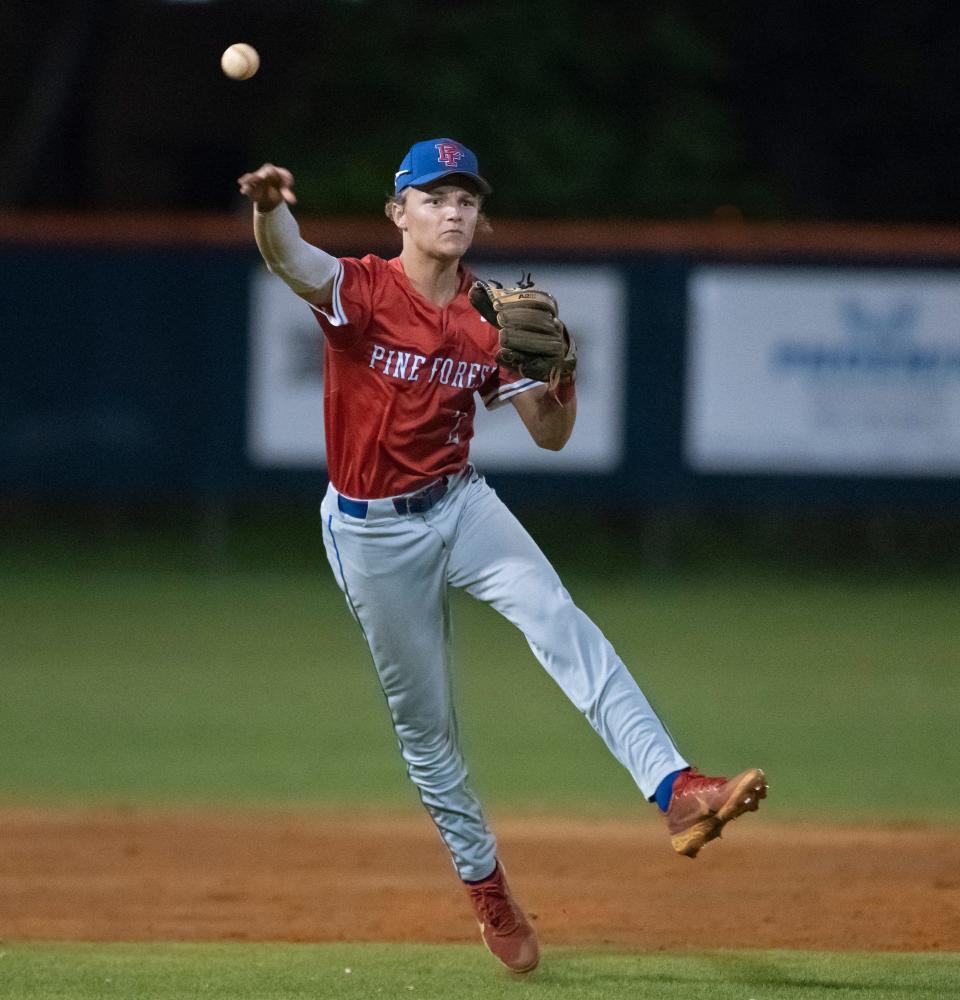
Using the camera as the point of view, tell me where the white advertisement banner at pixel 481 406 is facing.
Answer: facing the viewer

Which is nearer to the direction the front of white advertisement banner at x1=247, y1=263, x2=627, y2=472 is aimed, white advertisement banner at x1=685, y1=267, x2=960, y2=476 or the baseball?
the baseball

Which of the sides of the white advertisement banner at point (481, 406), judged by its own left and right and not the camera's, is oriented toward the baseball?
front

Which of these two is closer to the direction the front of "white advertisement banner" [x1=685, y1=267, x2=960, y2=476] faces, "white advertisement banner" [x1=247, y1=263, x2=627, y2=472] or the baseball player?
the baseball player

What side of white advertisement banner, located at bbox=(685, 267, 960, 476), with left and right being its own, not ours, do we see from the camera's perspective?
front

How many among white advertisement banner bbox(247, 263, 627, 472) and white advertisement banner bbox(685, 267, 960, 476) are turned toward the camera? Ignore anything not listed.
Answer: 2

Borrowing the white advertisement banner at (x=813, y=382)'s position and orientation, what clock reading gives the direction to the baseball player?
The baseball player is roughly at 12 o'clock from the white advertisement banner.

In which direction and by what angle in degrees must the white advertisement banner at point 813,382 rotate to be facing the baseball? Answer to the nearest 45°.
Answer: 0° — it already faces it

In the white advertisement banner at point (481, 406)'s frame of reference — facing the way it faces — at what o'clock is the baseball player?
The baseball player is roughly at 12 o'clock from the white advertisement banner.

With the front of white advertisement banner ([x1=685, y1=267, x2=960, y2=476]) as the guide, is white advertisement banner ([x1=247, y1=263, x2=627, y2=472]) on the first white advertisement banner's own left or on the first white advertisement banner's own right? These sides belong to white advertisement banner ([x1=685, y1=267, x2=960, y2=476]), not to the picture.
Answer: on the first white advertisement banner's own right

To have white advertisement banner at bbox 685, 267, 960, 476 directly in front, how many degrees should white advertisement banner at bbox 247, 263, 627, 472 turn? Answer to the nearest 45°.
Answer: approximately 90° to its left
